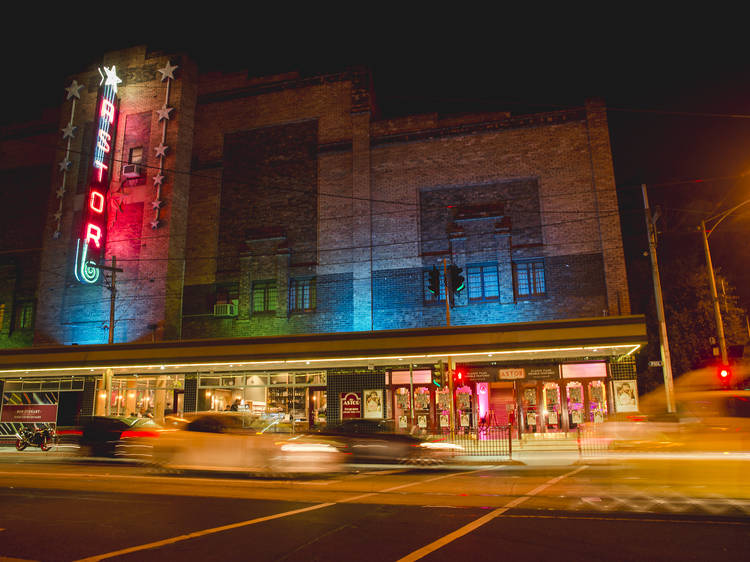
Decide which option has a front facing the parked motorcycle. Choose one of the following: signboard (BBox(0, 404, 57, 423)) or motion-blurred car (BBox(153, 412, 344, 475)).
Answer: the signboard

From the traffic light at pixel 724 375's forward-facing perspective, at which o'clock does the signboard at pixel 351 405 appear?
The signboard is roughly at 3 o'clock from the traffic light.

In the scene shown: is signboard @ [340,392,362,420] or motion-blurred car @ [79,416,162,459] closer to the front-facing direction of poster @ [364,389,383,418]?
the motion-blurred car

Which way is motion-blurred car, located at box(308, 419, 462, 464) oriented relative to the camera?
to the viewer's right

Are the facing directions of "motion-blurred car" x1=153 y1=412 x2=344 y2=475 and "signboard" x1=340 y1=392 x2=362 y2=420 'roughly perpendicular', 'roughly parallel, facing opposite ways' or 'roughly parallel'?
roughly perpendicular

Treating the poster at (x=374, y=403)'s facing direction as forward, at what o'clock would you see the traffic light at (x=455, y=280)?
The traffic light is roughly at 11 o'clock from the poster.

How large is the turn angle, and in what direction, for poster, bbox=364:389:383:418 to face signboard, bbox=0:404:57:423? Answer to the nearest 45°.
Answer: approximately 90° to its right

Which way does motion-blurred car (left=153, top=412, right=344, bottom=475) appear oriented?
to the viewer's right

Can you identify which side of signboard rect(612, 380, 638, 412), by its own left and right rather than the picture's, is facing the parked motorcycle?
right

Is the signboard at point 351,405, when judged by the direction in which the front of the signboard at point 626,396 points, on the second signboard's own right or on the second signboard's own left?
on the second signboard's own right

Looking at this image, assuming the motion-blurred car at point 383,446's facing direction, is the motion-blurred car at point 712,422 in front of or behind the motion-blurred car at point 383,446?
in front

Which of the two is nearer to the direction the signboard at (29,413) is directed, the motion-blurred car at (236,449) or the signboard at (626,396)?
the motion-blurred car
